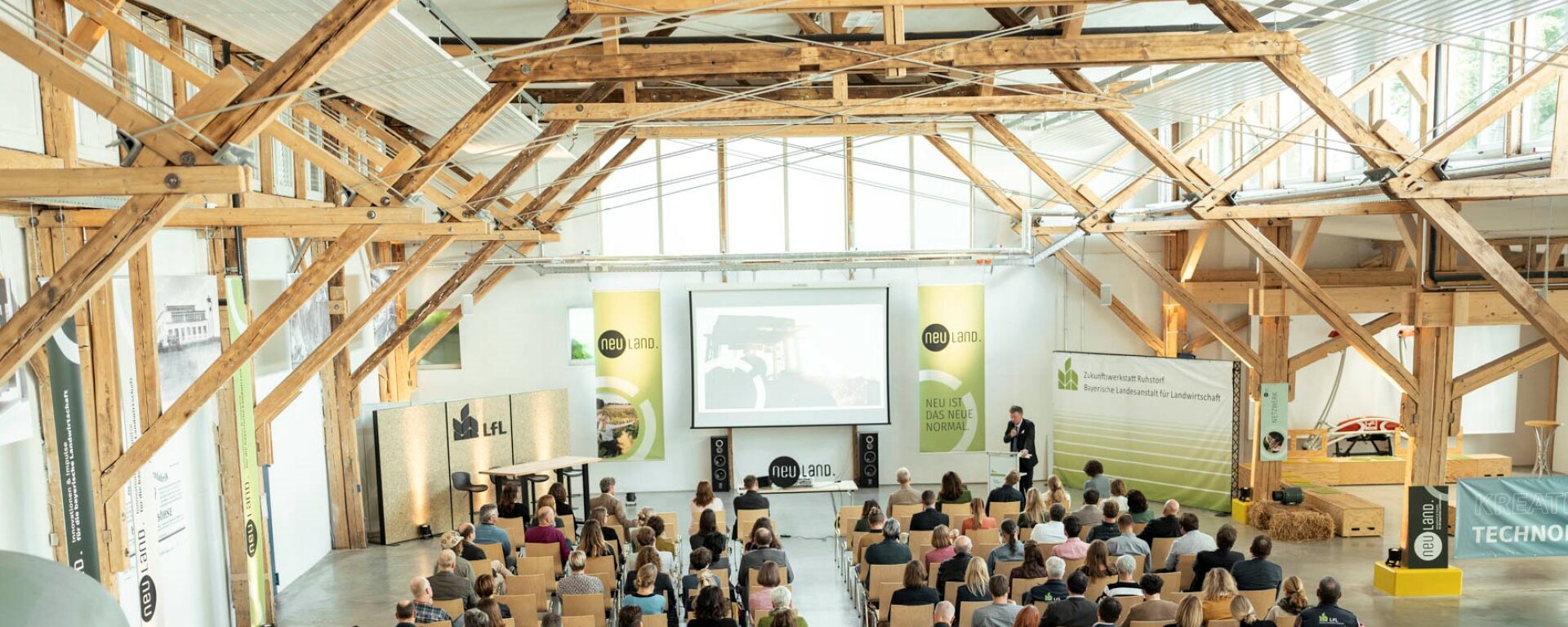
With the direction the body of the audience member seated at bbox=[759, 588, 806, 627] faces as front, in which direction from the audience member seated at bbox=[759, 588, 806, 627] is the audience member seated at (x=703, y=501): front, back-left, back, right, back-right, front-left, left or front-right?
front

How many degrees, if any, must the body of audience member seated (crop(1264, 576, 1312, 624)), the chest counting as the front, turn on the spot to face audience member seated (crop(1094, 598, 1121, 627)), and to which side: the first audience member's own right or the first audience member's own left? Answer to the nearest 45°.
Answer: approximately 90° to the first audience member's own left

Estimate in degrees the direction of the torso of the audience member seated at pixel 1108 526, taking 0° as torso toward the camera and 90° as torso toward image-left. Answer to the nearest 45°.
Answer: approximately 180°

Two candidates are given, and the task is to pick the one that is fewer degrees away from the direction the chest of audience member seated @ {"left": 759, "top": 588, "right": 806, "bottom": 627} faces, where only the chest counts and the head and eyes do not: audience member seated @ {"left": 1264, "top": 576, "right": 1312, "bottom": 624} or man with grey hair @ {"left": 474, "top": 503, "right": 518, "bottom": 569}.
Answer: the man with grey hair

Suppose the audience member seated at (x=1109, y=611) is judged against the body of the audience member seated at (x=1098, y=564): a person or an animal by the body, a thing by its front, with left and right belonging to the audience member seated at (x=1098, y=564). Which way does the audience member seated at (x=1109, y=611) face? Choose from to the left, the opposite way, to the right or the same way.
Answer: the same way

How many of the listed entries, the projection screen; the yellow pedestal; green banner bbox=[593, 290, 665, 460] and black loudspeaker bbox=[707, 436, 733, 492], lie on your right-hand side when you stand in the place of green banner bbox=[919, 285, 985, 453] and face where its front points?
3

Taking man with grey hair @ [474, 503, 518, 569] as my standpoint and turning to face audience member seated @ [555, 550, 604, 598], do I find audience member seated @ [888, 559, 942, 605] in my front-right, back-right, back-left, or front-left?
front-left

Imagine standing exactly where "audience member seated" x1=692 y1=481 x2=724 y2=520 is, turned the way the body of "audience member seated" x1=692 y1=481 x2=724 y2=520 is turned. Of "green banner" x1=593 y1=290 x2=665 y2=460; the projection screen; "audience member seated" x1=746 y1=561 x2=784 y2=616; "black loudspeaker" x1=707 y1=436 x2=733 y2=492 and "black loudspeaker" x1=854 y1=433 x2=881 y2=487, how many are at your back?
1

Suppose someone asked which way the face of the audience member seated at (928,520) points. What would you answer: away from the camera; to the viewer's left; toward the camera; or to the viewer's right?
away from the camera

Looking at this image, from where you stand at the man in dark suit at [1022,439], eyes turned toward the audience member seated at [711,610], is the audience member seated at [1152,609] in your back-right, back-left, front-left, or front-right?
front-left

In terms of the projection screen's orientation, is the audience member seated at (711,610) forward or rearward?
forward

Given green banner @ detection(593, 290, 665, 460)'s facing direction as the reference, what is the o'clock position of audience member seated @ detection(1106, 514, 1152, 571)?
The audience member seated is roughly at 11 o'clock from the green banner.

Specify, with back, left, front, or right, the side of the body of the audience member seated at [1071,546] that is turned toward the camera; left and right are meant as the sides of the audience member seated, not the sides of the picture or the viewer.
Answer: back

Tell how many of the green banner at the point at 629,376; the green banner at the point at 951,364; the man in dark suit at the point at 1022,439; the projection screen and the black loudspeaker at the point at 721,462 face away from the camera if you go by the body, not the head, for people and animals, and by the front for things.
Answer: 0

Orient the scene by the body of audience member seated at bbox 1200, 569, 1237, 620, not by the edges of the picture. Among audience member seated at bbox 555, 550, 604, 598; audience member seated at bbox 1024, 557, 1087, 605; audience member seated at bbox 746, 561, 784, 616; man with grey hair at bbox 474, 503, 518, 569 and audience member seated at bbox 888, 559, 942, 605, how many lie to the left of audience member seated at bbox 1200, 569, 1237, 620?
5

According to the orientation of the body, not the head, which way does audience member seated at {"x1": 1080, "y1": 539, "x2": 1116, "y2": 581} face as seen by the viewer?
away from the camera

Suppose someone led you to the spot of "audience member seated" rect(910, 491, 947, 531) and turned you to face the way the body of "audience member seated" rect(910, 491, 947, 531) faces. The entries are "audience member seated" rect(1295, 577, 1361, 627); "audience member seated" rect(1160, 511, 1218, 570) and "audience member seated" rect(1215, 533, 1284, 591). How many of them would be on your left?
0

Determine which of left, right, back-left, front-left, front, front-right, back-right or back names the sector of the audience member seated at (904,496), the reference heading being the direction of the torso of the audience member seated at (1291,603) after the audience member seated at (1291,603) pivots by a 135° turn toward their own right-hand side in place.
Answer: back-left

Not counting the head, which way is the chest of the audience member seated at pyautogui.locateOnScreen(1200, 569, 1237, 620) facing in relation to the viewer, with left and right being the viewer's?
facing away from the viewer

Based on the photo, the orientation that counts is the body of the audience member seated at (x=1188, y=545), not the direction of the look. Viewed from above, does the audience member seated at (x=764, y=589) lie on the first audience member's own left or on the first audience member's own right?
on the first audience member's own left

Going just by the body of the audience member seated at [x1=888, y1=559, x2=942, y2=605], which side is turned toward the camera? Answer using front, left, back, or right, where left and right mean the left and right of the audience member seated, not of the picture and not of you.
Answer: back

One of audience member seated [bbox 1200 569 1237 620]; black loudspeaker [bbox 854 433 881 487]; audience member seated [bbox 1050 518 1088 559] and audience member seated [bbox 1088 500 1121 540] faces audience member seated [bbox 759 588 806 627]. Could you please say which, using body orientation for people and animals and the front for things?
the black loudspeaker

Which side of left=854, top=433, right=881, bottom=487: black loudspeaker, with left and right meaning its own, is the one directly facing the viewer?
front
